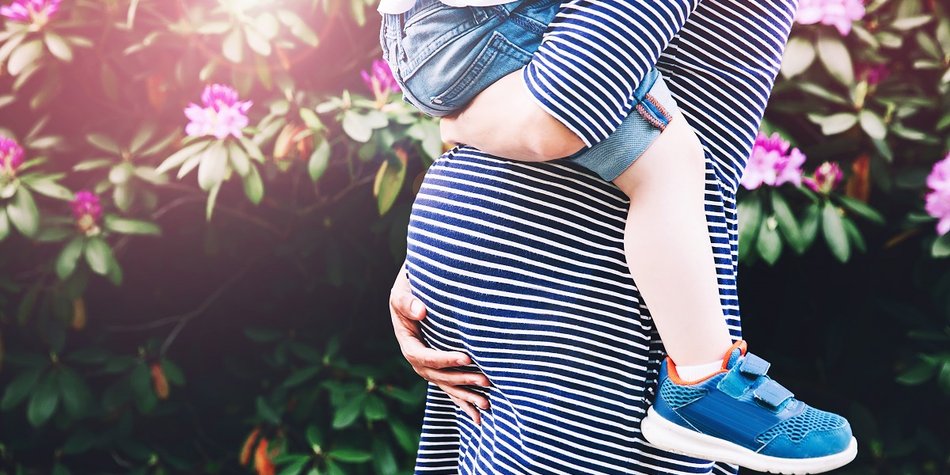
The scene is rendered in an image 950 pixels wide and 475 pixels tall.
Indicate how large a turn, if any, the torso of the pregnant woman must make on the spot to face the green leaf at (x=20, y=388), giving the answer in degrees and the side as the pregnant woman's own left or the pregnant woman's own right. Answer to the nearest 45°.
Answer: approximately 45° to the pregnant woman's own right

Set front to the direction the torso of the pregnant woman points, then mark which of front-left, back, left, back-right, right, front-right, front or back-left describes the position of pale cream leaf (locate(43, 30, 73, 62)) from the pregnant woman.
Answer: front-right

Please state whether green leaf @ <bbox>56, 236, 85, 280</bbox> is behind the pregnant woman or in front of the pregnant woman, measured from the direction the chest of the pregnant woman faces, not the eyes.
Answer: in front

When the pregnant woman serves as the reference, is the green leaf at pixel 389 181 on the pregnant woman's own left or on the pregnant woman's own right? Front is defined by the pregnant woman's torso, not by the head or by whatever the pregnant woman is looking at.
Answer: on the pregnant woman's own right

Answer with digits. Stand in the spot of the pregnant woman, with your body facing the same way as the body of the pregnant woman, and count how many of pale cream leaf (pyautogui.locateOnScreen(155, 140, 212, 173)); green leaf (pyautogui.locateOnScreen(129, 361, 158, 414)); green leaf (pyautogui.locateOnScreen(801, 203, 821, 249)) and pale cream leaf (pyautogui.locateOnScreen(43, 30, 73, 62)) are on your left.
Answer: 0

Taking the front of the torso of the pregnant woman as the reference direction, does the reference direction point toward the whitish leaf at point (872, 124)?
no

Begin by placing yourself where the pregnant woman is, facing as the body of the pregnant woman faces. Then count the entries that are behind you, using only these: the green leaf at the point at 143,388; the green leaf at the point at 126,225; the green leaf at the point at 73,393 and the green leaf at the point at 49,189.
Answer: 0

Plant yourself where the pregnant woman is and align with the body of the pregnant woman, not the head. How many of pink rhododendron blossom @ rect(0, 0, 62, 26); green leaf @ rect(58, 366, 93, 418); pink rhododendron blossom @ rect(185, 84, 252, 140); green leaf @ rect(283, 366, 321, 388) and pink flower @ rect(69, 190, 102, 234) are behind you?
0

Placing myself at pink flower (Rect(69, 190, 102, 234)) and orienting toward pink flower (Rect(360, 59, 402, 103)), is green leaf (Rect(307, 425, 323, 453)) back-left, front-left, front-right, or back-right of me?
front-right

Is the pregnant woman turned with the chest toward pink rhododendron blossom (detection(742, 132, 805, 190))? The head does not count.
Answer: no

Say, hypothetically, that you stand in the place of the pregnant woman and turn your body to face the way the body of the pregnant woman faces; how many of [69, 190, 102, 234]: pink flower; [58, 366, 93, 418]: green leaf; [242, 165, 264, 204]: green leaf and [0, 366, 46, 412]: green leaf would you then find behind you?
0

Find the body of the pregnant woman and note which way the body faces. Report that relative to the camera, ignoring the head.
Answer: to the viewer's left

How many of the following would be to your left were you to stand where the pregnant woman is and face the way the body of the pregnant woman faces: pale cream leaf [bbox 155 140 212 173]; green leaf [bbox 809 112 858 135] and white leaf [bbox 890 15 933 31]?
0

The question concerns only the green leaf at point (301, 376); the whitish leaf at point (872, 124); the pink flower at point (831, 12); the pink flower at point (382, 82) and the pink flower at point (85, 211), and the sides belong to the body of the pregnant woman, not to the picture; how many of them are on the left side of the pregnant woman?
0
